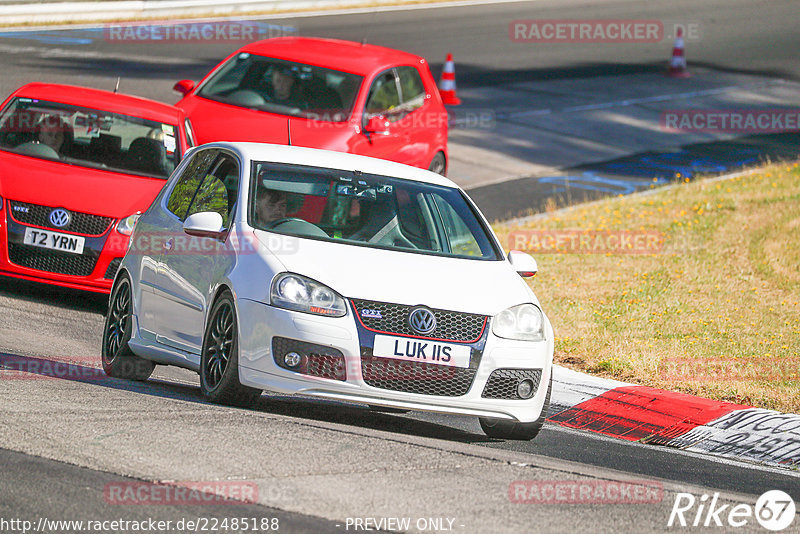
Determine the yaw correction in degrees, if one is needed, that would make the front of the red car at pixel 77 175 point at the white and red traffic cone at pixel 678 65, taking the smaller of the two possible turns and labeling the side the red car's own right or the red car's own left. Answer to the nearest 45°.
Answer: approximately 135° to the red car's own left

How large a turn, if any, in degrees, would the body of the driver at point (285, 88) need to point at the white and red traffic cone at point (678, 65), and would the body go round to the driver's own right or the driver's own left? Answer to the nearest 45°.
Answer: approximately 180°

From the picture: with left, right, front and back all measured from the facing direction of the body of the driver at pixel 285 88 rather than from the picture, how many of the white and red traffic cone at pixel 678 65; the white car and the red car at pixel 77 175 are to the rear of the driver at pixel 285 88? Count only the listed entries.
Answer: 1

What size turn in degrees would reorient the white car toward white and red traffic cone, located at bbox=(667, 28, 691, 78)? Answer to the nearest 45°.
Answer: approximately 135° to its left

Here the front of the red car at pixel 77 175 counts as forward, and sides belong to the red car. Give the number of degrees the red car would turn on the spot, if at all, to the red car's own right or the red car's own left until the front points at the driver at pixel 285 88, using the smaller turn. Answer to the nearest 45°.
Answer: approximately 135° to the red car's own left

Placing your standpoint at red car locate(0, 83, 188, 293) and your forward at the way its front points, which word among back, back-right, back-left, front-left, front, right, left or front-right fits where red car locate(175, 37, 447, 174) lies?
back-left

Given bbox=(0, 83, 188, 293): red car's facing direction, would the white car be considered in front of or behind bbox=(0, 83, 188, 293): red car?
in front

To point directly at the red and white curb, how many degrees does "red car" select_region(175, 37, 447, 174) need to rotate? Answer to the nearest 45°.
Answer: approximately 45° to its left

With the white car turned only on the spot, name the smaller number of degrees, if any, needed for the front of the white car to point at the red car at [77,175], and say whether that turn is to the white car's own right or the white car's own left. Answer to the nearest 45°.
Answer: approximately 180°

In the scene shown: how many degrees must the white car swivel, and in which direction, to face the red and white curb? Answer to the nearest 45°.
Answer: approximately 45° to its left
